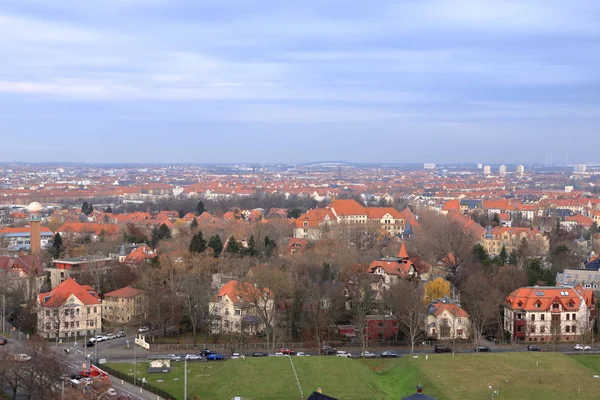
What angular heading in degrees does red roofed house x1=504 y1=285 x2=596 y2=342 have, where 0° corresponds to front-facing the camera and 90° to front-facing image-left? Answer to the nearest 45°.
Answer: approximately 0°

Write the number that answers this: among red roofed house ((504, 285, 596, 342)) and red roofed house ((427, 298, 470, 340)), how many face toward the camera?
2

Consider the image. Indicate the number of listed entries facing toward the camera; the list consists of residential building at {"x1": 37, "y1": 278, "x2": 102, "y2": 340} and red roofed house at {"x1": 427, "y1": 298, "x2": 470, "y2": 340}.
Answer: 2

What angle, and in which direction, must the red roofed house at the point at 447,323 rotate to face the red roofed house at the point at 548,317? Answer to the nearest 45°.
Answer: approximately 90° to its left

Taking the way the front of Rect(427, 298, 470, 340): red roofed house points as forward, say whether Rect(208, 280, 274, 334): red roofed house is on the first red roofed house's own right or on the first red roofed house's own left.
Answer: on the first red roofed house's own right

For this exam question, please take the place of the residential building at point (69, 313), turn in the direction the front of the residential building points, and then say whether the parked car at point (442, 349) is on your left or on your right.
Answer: on your left

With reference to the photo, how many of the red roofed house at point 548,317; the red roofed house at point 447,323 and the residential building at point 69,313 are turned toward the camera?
3

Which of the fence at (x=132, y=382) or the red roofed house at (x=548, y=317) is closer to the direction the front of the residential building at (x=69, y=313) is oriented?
the fence

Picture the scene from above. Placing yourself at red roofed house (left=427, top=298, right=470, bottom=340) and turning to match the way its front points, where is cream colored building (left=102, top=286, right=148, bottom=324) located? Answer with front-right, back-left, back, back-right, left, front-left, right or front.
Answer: right

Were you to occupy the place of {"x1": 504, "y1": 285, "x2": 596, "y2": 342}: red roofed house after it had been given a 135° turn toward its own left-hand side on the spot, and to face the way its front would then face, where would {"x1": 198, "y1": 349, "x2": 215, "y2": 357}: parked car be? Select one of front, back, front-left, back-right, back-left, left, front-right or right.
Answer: back

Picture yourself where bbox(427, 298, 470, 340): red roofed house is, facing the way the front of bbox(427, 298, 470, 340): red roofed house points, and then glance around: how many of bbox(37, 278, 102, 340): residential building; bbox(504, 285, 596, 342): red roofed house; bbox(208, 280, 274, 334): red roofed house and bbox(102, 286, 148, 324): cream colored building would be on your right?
3

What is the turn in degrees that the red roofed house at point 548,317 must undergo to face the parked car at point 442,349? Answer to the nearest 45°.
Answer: approximately 45° to its right

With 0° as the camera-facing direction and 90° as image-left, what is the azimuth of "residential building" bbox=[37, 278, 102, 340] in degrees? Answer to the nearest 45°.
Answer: approximately 0°
